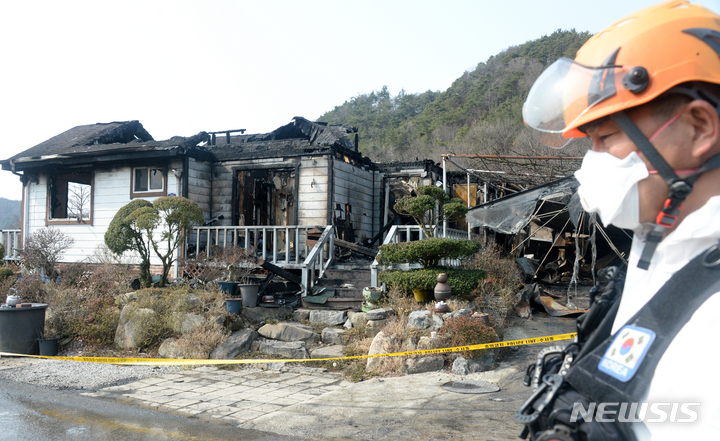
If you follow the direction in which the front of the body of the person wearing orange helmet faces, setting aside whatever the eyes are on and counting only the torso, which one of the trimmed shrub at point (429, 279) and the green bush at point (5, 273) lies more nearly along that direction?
the green bush

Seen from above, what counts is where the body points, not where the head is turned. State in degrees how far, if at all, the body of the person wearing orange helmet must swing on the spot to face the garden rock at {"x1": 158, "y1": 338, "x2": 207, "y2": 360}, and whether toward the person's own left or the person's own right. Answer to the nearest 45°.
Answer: approximately 45° to the person's own right

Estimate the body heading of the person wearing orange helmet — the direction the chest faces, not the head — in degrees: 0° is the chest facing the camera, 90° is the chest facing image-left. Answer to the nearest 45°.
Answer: approximately 90°

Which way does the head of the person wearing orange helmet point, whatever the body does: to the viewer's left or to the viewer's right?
to the viewer's left

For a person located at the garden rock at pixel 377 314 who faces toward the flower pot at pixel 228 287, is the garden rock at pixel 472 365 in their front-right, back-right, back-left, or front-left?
back-left

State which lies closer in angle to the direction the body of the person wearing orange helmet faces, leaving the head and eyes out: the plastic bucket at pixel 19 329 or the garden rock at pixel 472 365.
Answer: the plastic bucket
